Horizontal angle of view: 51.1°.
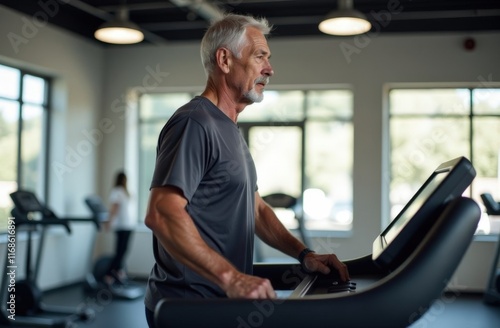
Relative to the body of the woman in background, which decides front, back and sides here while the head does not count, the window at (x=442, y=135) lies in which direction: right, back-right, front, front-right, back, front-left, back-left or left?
back-right

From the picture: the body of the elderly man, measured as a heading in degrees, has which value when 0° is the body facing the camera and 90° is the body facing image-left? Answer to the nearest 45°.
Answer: approximately 270°

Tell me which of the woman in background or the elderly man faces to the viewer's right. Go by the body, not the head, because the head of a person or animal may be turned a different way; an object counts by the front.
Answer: the elderly man

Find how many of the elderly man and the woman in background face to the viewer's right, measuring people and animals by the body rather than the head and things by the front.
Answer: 1

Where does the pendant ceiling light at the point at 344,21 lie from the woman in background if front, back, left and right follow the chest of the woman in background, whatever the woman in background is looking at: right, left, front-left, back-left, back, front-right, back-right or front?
back

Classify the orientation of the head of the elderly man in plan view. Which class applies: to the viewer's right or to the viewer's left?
to the viewer's right

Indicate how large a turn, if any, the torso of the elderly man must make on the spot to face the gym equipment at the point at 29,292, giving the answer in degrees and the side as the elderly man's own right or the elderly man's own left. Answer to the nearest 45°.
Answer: approximately 135° to the elderly man's own left

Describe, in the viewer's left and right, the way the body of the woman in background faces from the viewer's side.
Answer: facing away from the viewer and to the left of the viewer

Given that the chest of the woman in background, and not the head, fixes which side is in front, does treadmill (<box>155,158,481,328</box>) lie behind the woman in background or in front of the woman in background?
behind
